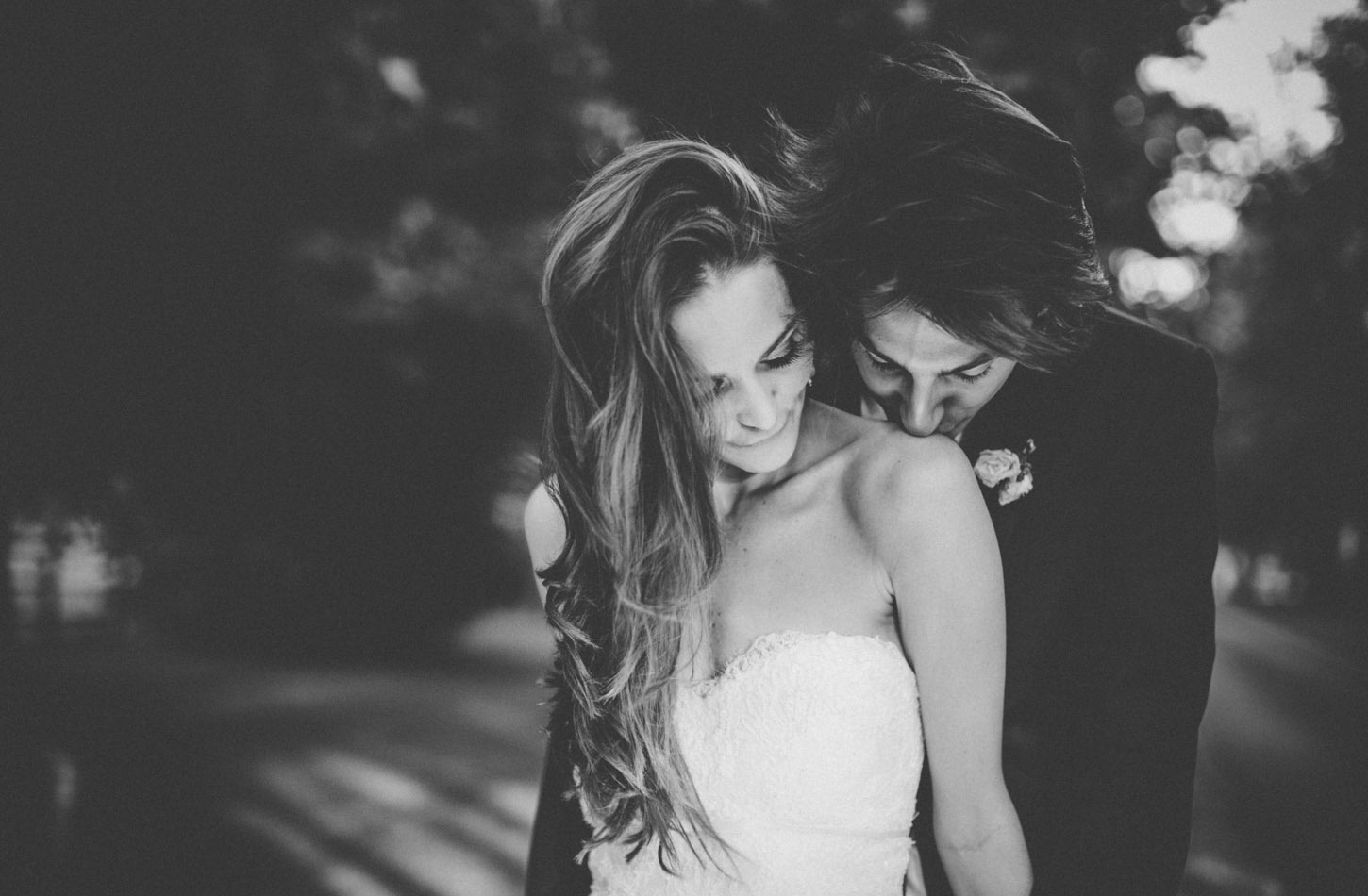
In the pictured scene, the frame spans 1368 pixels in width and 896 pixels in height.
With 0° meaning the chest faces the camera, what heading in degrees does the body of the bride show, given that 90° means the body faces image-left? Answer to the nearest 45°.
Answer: approximately 0°

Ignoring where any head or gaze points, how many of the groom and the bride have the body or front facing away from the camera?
0

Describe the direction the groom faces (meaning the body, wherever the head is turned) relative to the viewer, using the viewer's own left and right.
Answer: facing the viewer and to the left of the viewer
